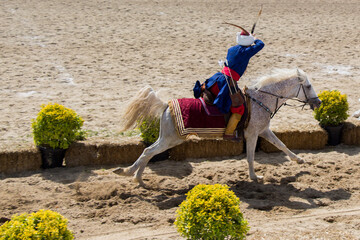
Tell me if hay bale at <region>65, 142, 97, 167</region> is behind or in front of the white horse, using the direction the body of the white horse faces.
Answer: behind

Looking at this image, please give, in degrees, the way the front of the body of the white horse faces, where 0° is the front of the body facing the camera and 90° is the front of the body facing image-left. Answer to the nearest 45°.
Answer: approximately 270°

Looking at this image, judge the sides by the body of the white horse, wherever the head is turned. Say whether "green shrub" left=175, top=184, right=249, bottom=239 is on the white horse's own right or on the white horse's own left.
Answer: on the white horse's own right

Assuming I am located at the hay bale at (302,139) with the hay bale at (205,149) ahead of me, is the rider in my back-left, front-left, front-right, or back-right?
front-left

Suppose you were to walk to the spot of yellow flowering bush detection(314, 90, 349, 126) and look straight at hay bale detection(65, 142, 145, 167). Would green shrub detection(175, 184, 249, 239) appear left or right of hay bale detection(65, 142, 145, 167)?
left

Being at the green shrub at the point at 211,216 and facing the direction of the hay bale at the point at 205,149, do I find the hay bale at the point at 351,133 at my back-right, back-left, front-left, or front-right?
front-right

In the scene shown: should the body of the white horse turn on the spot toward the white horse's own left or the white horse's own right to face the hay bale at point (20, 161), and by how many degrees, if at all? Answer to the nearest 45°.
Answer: approximately 180°

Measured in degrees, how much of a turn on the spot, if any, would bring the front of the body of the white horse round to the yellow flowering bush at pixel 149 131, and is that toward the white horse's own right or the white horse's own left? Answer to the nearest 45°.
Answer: approximately 180°

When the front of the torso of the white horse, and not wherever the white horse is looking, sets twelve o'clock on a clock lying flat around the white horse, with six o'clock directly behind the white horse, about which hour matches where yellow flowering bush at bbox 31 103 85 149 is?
The yellow flowering bush is roughly at 6 o'clock from the white horse.

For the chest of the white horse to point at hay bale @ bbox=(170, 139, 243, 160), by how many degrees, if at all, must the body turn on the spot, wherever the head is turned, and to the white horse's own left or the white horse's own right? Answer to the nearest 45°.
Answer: approximately 135° to the white horse's own left

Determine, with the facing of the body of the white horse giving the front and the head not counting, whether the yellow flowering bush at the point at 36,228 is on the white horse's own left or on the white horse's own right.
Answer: on the white horse's own right

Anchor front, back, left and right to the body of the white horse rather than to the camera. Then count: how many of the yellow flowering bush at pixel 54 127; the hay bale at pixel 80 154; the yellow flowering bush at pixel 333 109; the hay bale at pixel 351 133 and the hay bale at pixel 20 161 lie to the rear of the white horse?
3

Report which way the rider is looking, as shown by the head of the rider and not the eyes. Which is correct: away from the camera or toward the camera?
away from the camera

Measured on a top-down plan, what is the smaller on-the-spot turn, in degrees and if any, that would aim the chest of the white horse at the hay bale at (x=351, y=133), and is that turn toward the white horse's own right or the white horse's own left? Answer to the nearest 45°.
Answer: approximately 45° to the white horse's own left

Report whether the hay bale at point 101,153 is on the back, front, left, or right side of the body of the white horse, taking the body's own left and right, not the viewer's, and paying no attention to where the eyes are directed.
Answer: back
